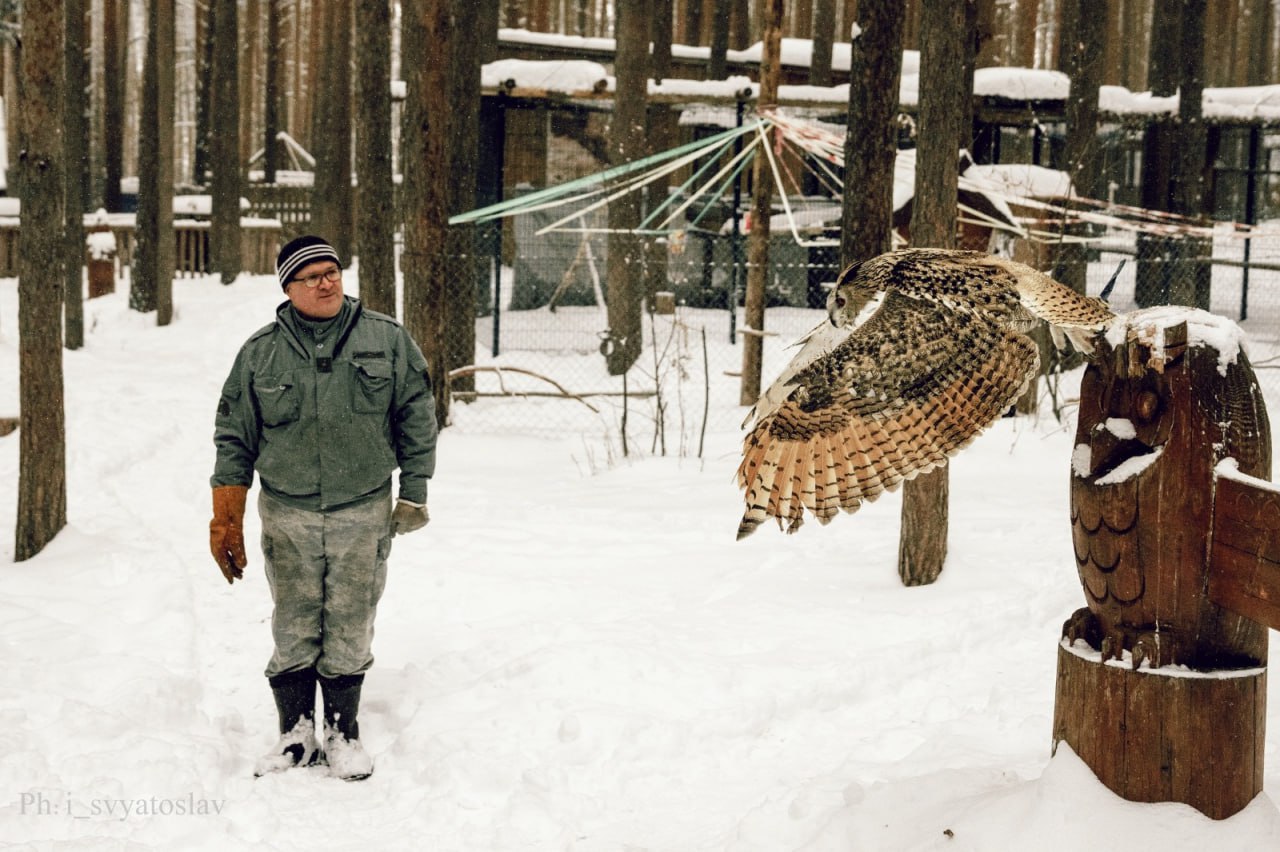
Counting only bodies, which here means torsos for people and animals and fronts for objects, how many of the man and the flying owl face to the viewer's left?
1

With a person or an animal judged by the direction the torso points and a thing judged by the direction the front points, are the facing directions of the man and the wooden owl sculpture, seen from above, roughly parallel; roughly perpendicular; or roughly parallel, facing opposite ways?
roughly perpendicular

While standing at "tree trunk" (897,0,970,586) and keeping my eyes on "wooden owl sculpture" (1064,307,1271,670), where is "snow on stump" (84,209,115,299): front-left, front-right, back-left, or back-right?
back-right

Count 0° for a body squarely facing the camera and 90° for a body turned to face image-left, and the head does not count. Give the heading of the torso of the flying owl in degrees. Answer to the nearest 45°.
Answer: approximately 90°

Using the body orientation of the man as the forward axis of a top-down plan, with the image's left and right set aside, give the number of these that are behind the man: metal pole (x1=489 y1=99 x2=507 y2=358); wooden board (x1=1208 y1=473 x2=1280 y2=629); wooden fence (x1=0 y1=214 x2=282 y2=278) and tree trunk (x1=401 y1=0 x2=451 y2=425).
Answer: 3

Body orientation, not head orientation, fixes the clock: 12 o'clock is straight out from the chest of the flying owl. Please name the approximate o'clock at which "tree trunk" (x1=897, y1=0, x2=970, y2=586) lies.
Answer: The tree trunk is roughly at 3 o'clock from the flying owl.

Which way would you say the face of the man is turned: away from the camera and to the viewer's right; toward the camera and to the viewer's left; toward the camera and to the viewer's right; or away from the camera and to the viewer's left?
toward the camera and to the viewer's right

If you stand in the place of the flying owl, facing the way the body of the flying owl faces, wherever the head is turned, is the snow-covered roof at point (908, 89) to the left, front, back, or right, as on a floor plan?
right

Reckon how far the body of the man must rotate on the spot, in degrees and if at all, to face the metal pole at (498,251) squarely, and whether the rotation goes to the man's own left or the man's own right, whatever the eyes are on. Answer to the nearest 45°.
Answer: approximately 180°
